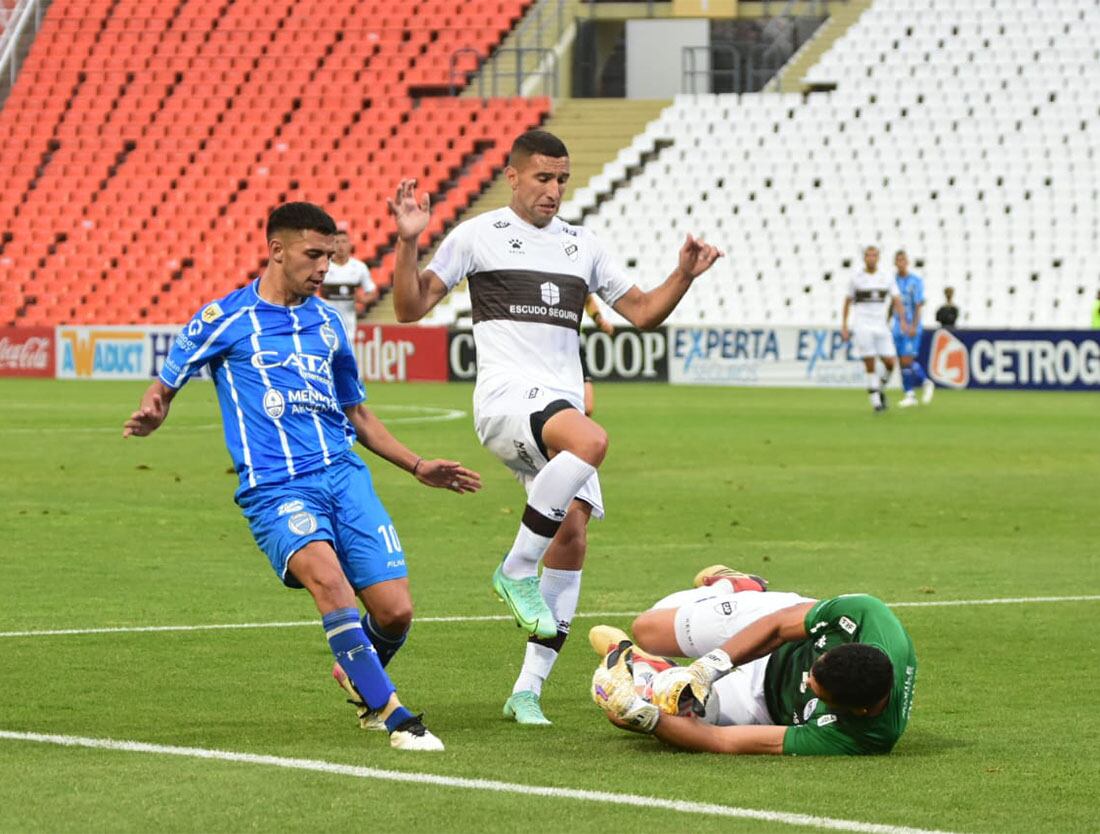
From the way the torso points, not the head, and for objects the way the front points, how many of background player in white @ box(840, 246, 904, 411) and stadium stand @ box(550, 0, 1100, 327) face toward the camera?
2

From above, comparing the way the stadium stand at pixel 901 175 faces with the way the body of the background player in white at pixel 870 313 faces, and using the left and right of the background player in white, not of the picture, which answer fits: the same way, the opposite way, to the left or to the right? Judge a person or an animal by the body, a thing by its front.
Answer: the same way

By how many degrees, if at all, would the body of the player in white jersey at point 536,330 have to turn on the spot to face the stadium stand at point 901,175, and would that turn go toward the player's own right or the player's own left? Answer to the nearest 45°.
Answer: approximately 135° to the player's own left

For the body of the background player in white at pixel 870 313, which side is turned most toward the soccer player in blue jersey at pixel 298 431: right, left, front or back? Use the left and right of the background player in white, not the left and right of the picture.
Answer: front

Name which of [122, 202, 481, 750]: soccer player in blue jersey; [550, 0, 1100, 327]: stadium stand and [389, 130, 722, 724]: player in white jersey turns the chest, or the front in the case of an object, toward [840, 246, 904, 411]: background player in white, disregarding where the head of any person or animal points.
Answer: the stadium stand

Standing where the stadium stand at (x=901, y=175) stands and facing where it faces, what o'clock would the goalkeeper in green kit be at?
The goalkeeper in green kit is roughly at 12 o'clock from the stadium stand.

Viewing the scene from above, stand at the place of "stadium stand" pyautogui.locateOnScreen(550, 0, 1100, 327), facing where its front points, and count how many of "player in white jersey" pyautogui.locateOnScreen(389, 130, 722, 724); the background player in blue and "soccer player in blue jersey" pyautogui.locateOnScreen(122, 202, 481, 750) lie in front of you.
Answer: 3

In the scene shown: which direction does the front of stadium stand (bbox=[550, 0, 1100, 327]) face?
toward the camera

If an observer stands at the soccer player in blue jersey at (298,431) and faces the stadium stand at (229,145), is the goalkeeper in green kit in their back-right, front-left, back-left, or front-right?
back-right

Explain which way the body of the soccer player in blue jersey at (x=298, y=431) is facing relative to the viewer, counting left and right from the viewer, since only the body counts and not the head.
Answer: facing the viewer and to the right of the viewer

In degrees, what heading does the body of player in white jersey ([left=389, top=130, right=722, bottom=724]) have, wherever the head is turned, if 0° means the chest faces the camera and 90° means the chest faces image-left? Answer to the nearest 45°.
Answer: approximately 315°

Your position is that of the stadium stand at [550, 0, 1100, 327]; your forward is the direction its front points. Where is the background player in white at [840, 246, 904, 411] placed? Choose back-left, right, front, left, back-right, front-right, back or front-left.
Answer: front
